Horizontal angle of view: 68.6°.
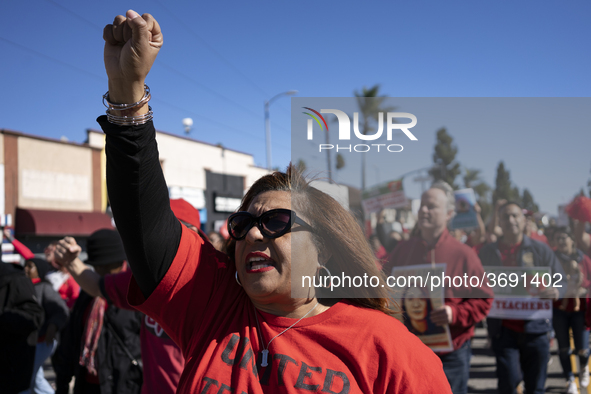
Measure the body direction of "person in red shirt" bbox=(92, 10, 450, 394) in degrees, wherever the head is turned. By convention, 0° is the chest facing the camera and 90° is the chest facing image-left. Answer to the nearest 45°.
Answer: approximately 45°

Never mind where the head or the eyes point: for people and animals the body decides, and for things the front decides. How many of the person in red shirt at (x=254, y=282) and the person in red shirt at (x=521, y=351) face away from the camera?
0

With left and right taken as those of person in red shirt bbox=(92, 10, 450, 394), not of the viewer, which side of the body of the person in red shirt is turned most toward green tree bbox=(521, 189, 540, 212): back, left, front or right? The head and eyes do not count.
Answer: back

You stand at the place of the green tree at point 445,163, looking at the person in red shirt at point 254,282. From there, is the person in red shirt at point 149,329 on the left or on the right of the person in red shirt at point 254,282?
right

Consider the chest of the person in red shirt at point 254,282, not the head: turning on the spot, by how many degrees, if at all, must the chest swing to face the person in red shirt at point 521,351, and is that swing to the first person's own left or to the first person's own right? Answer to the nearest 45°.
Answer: approximately 180°

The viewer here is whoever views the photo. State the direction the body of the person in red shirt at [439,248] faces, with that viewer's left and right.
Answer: facing the viewer and to the left of the viewer

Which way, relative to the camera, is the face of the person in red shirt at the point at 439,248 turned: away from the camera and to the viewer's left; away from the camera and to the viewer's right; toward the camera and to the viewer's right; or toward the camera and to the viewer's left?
toward the camera and to the viewer's left

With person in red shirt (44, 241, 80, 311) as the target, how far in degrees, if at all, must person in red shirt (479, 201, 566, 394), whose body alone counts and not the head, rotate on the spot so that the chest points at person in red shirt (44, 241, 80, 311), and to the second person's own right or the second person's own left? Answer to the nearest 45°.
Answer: approximately 90° to the second person's own right

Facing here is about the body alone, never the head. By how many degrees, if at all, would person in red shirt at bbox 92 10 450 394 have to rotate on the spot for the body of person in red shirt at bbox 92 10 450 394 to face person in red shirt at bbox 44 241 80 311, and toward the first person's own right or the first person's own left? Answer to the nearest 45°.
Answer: approximately 90° to the first person's own right
